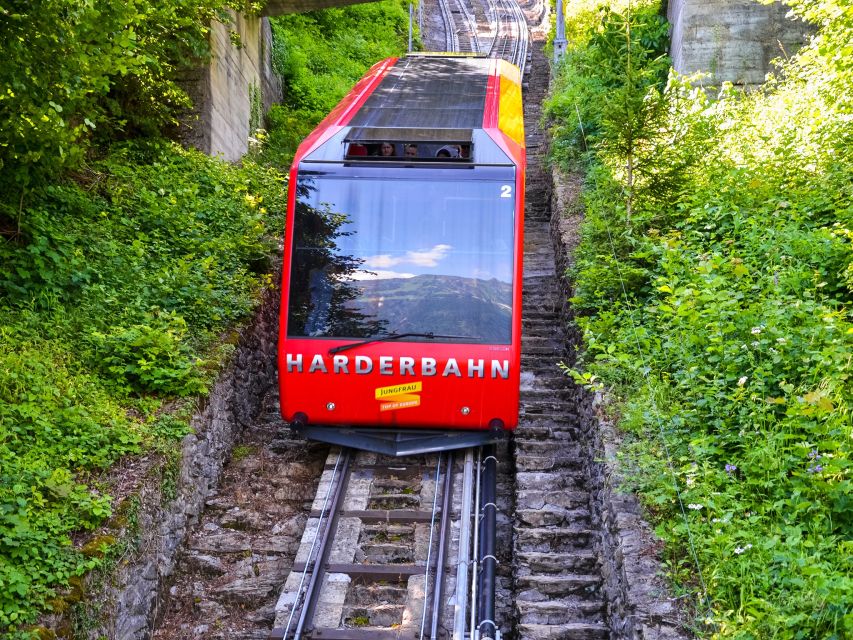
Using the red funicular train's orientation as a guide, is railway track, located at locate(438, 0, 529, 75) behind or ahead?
behind

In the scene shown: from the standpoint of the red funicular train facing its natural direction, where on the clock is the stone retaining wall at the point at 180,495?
The stone retaining wall is roughly at 2 o'clock from the red funicular train.

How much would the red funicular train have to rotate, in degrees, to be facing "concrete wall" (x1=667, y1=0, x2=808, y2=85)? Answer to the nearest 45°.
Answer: approximately 135° to its left

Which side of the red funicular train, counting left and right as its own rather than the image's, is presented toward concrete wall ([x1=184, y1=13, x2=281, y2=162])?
back

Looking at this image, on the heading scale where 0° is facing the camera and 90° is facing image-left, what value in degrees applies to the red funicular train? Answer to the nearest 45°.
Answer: approximately 0°
